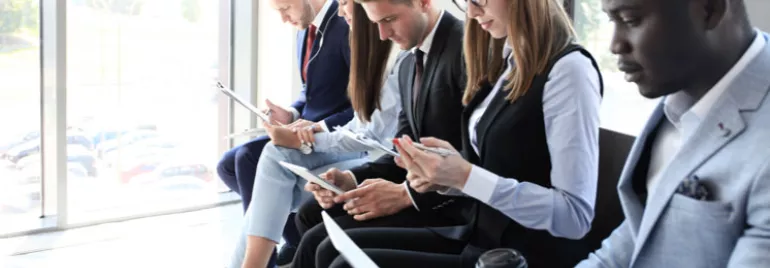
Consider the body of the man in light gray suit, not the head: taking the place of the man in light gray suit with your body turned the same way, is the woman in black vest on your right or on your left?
on your right

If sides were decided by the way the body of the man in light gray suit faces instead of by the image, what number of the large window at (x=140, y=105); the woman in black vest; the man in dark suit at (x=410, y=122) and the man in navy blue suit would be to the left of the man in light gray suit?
0

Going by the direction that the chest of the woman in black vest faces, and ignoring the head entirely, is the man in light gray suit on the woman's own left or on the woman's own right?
on the woman's own left

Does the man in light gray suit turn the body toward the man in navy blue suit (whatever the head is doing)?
no

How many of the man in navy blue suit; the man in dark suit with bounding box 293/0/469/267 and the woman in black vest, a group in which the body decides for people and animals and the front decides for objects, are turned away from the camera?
0

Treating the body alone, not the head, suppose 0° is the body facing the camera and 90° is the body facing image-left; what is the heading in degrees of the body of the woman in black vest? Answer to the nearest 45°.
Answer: approximately 90°

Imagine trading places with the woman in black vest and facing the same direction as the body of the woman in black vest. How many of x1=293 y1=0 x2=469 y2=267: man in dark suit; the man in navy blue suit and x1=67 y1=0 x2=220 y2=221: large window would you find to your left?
0

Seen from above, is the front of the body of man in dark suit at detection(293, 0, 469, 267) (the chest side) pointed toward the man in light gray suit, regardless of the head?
no

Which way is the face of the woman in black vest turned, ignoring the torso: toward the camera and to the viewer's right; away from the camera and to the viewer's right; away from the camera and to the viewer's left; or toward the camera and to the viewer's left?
toward the camera and to the viewer's left

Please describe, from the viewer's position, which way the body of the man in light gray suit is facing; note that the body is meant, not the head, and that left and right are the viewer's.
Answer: facing the viewer and to the left of the viewer

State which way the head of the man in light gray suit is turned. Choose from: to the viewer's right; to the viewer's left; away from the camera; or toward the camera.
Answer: to the viewer's left

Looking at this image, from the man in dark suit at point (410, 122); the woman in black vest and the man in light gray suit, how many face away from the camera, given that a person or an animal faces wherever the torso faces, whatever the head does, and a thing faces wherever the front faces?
0

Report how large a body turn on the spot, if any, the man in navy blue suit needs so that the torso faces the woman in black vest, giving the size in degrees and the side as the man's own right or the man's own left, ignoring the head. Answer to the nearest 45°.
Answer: approximately 45° to the man's own left

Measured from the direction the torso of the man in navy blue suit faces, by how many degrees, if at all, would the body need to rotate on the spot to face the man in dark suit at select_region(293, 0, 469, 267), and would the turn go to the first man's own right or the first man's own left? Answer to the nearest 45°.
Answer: approximately 45° to the first man's own left

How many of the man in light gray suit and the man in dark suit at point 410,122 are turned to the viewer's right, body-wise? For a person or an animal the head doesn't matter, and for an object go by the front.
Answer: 0

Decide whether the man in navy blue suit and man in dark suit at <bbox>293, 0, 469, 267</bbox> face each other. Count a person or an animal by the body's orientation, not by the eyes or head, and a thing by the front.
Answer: no
